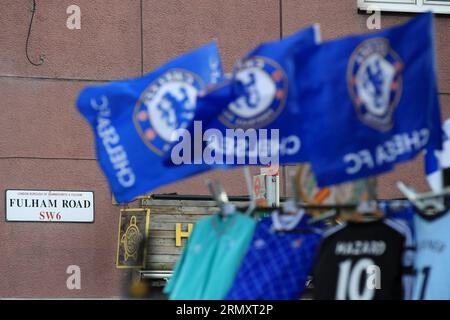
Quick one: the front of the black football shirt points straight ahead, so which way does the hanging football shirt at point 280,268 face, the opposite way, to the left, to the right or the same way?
the opposite way

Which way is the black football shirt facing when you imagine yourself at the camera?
facing away from the viewer

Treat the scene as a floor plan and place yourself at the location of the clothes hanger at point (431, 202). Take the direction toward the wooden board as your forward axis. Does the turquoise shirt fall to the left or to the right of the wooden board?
left

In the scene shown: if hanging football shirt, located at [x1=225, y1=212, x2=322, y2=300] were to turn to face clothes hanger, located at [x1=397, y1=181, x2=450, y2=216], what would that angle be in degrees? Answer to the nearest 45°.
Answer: approximately 90° to its left

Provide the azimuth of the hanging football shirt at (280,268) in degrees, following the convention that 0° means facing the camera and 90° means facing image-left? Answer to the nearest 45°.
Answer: approximately 0°

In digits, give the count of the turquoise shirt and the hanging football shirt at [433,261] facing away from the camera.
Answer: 1

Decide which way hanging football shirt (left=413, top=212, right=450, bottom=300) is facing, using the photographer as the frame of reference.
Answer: facing away from the viewer

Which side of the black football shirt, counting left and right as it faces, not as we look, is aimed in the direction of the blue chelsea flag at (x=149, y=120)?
left

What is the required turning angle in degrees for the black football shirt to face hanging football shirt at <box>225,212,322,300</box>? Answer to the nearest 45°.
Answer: approximately 90° to its left
